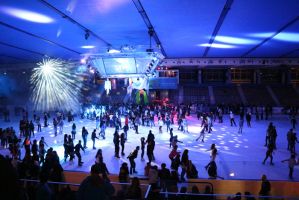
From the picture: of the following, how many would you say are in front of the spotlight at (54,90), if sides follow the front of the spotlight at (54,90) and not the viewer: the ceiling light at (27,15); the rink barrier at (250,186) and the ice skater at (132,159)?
3

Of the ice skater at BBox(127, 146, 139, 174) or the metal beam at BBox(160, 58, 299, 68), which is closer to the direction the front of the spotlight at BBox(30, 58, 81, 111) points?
the ice skater

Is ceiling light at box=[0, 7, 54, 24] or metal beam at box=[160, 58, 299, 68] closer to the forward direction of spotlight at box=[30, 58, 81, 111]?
the ceiling light

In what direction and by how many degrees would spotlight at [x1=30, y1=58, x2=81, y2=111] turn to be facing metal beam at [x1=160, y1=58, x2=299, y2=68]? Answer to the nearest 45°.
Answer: approximately 45° to its left

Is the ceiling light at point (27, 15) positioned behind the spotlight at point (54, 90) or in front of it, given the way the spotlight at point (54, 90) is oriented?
in front
